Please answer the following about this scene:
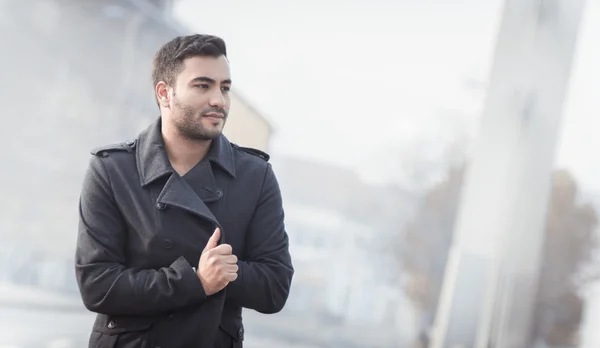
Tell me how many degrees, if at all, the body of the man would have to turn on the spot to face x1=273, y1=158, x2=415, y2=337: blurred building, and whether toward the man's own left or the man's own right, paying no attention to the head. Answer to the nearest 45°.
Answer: approximately 135° to the man's own left

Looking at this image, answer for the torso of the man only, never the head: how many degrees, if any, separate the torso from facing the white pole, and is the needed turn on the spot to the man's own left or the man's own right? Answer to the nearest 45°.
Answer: approximately 90° to the man's own left

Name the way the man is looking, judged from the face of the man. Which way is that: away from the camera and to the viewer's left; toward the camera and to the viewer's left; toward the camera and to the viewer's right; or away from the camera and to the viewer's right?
toward the camera and to the viewer's right

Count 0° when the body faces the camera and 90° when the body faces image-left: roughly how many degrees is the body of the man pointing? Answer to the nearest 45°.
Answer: approximately 315°

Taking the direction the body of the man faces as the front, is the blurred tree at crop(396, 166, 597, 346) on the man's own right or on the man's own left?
on the man's own left
